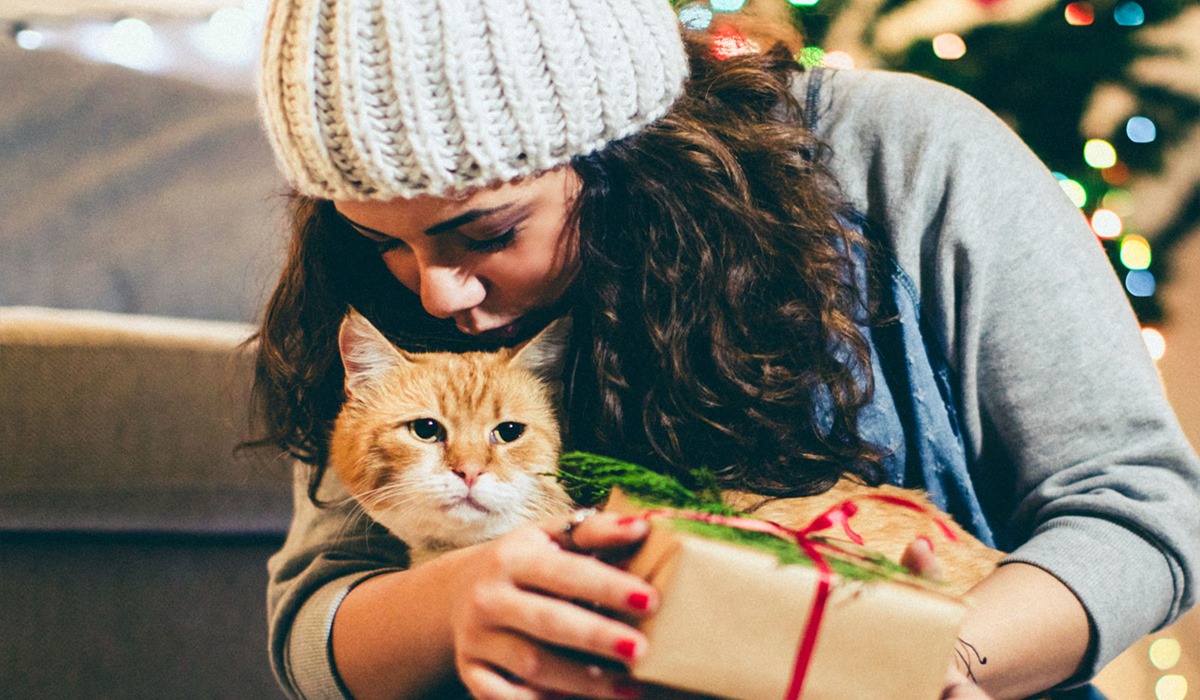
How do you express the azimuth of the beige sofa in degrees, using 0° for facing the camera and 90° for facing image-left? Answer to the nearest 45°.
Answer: approximately 0°

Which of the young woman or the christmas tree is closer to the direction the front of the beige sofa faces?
the young woman

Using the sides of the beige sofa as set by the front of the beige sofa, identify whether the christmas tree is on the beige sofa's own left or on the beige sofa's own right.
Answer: on the beige sofa's own left

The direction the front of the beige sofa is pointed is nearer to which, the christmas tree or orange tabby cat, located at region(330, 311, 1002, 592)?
the orange tabby cat

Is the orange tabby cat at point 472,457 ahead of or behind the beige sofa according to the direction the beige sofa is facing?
ahead

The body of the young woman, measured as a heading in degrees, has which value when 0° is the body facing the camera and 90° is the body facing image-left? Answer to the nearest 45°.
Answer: approximately 45°

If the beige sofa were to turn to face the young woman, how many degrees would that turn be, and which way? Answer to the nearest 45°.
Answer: approximately 45° to its left

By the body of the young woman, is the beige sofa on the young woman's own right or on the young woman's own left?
on the young woman's own right
